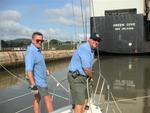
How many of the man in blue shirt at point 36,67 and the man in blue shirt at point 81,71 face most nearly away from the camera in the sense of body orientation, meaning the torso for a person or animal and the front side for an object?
0

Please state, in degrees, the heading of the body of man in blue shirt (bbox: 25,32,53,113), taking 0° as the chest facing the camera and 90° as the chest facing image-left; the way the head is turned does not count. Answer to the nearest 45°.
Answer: approximately 315°

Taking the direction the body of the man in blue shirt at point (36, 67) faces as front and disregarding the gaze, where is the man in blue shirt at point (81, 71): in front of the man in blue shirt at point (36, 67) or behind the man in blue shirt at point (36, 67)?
in front
